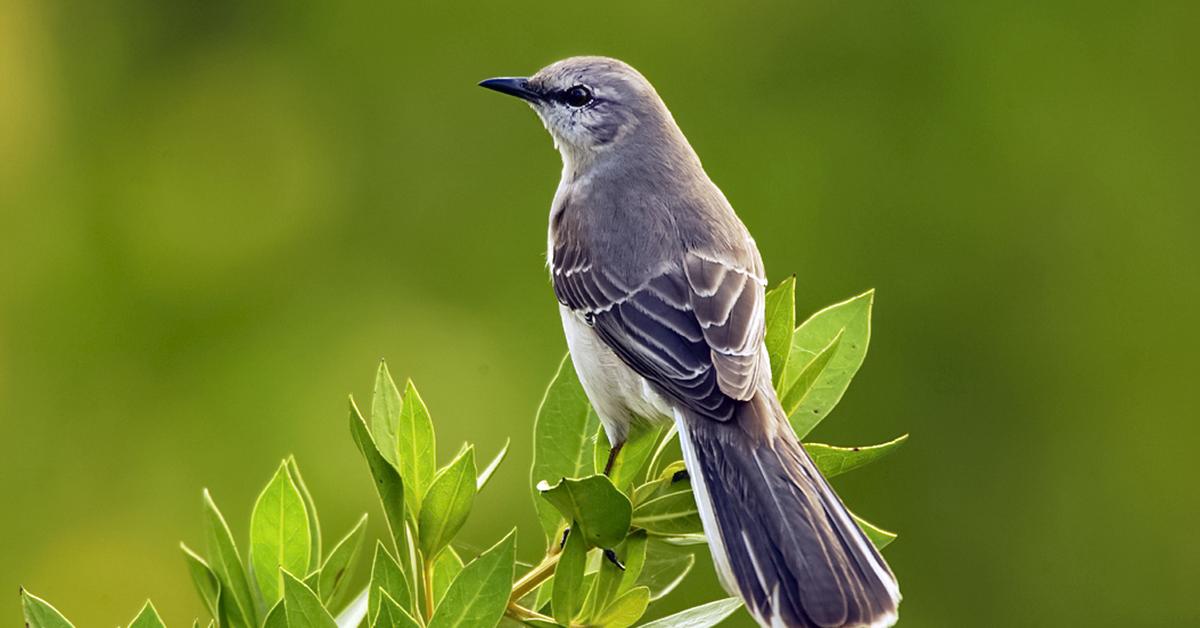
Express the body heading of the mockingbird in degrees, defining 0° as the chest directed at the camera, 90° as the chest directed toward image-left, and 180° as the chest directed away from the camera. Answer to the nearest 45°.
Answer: approximately 135°
